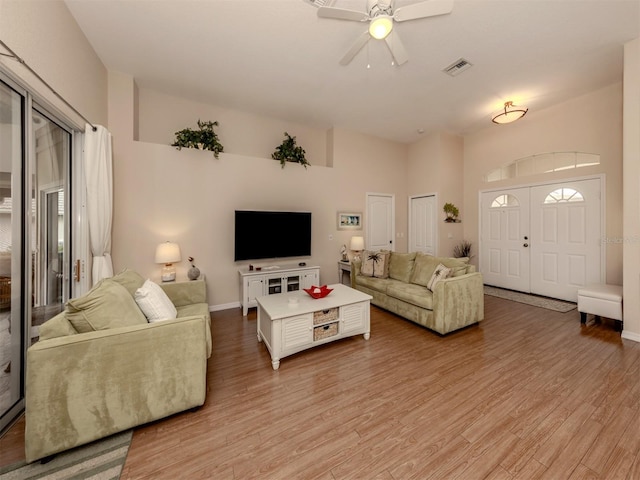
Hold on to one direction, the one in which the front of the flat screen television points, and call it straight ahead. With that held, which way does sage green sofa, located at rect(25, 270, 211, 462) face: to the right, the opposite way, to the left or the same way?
to the left

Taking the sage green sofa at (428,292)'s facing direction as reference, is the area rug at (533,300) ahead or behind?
behind

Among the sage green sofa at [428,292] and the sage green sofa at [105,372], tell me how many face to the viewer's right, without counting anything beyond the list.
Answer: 1

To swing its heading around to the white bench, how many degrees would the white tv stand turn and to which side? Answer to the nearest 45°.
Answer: approximately 45° to its left

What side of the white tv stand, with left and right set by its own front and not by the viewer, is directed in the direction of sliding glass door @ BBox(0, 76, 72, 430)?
right

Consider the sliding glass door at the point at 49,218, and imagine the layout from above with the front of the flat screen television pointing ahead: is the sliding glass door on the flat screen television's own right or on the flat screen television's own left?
on the flat screen television's own right

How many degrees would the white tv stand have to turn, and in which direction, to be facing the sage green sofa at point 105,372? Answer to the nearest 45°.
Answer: approximately 45° to its right

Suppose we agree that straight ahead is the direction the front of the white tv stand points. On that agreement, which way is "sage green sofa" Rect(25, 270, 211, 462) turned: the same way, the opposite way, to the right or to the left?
to the left

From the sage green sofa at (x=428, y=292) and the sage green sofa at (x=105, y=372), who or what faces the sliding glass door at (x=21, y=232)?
the sage green sofa at (x=428, y=292)

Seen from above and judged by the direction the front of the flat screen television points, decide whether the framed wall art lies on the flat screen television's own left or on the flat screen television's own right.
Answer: on the flat screen television's own left

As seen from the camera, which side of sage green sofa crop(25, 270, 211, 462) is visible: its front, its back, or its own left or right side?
right

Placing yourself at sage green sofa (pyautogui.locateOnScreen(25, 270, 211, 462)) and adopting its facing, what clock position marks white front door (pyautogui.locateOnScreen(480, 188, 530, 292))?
The white front door is roughly at 12 o'clock from the sage green sofa.

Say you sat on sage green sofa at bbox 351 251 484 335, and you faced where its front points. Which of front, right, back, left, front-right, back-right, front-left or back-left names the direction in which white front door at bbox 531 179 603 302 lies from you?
back
